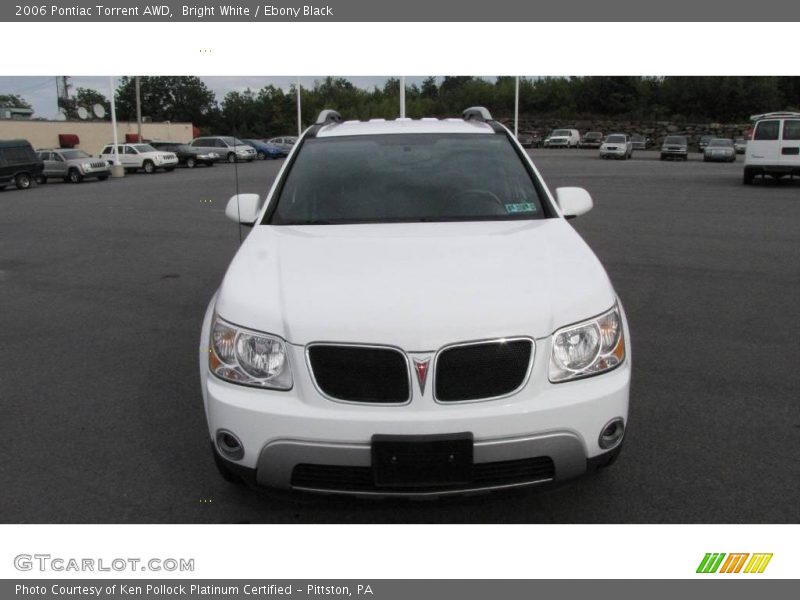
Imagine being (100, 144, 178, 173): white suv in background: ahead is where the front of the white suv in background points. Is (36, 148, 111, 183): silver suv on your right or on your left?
on your right

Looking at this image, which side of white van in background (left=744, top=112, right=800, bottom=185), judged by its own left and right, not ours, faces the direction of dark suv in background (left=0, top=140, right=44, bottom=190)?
left

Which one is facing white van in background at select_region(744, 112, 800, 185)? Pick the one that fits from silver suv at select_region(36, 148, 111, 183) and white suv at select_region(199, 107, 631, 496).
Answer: the silver suv

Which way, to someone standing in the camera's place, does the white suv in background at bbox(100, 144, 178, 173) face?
facing the viewer and to the right of the viewer

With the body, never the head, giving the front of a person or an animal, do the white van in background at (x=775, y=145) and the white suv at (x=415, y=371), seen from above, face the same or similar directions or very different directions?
very different directions

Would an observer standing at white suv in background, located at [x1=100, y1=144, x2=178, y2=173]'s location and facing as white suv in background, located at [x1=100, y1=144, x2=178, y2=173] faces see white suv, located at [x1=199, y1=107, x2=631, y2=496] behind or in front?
in front

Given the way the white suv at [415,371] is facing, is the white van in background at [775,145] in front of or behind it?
behind

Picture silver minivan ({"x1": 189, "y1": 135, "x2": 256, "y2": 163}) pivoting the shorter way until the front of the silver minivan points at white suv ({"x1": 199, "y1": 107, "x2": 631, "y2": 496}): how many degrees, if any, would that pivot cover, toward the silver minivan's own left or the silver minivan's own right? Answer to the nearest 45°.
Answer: approximately 45° to the silver minivan's own right

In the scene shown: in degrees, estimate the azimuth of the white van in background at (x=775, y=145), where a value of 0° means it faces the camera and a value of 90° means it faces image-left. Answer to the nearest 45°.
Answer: approximately 180°

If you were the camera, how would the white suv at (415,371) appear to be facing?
facing the viewer

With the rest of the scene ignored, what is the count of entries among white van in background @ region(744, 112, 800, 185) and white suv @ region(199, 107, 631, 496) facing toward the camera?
1

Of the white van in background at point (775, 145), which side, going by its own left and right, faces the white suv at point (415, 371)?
back
